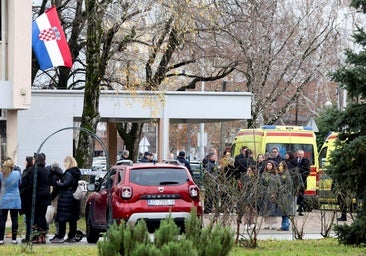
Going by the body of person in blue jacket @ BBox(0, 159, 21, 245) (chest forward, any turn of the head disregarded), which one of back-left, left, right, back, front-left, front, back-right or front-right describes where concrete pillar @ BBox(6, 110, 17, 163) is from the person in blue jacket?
front

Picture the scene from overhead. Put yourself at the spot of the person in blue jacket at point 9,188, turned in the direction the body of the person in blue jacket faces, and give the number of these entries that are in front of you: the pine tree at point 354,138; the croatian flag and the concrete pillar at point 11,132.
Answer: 2

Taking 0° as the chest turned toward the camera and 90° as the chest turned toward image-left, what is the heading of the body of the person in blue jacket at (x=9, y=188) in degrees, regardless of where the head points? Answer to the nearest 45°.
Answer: approximately 180°

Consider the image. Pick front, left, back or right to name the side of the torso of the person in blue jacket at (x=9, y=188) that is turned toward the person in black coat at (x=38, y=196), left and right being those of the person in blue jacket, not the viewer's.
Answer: right

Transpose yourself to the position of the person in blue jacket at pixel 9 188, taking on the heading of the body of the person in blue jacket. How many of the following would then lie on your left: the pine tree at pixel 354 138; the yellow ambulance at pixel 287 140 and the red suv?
0

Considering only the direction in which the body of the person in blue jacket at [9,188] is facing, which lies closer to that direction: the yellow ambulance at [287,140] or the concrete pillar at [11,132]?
the concrete pillar

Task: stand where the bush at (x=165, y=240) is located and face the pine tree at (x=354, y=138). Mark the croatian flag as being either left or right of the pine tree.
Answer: left
